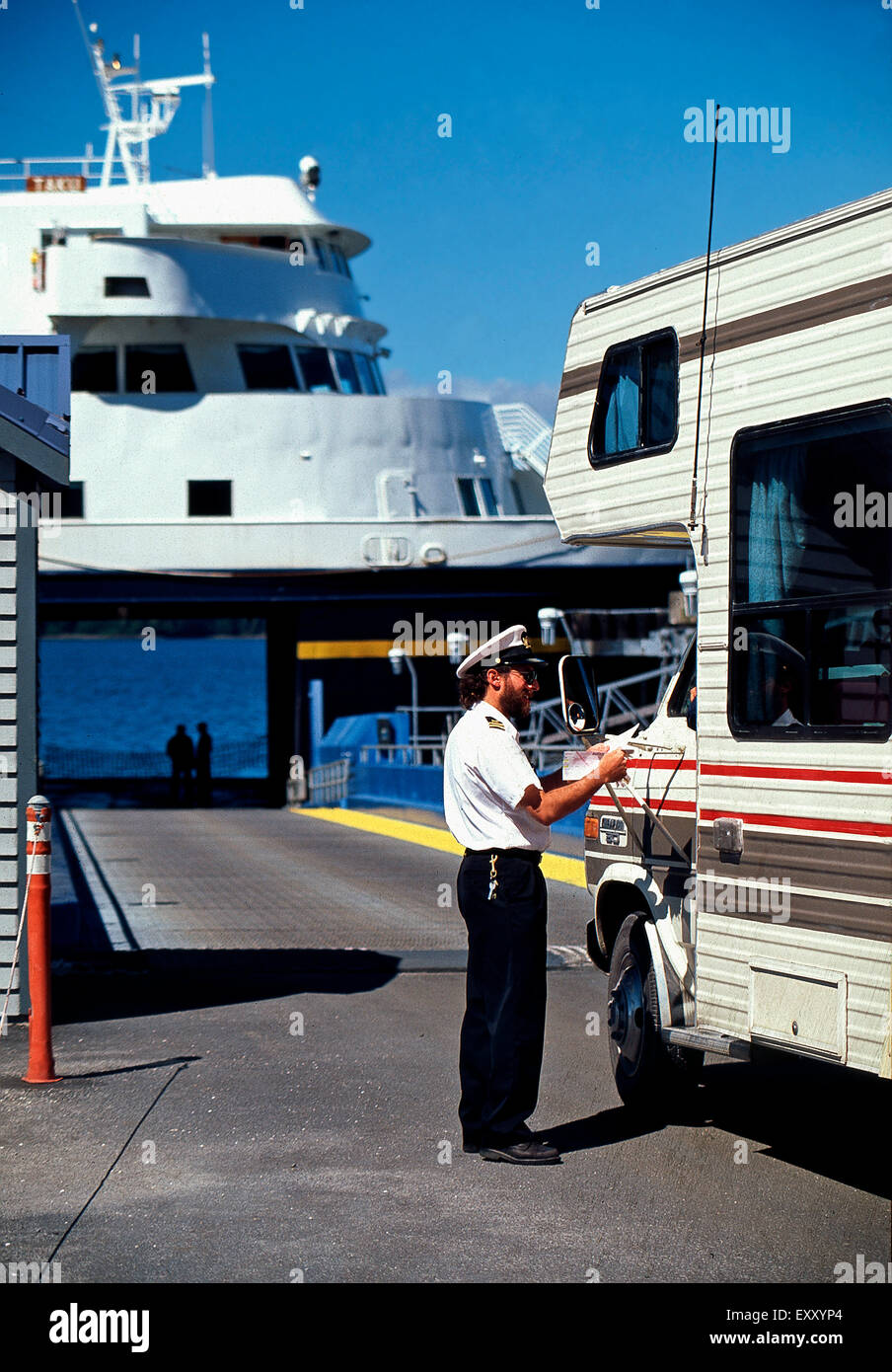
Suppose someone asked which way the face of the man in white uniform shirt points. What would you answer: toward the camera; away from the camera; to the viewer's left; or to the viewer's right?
to the viewer's right

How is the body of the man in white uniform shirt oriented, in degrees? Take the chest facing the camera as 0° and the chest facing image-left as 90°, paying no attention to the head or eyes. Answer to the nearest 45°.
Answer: approximately 270°

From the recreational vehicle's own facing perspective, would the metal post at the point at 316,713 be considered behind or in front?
in front

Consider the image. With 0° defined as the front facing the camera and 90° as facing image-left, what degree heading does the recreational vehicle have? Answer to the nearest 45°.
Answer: approximately 135°

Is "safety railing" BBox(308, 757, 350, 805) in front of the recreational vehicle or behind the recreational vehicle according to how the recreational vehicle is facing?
in front

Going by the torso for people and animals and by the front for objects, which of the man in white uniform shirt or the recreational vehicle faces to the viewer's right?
the man in white uniform shirt
